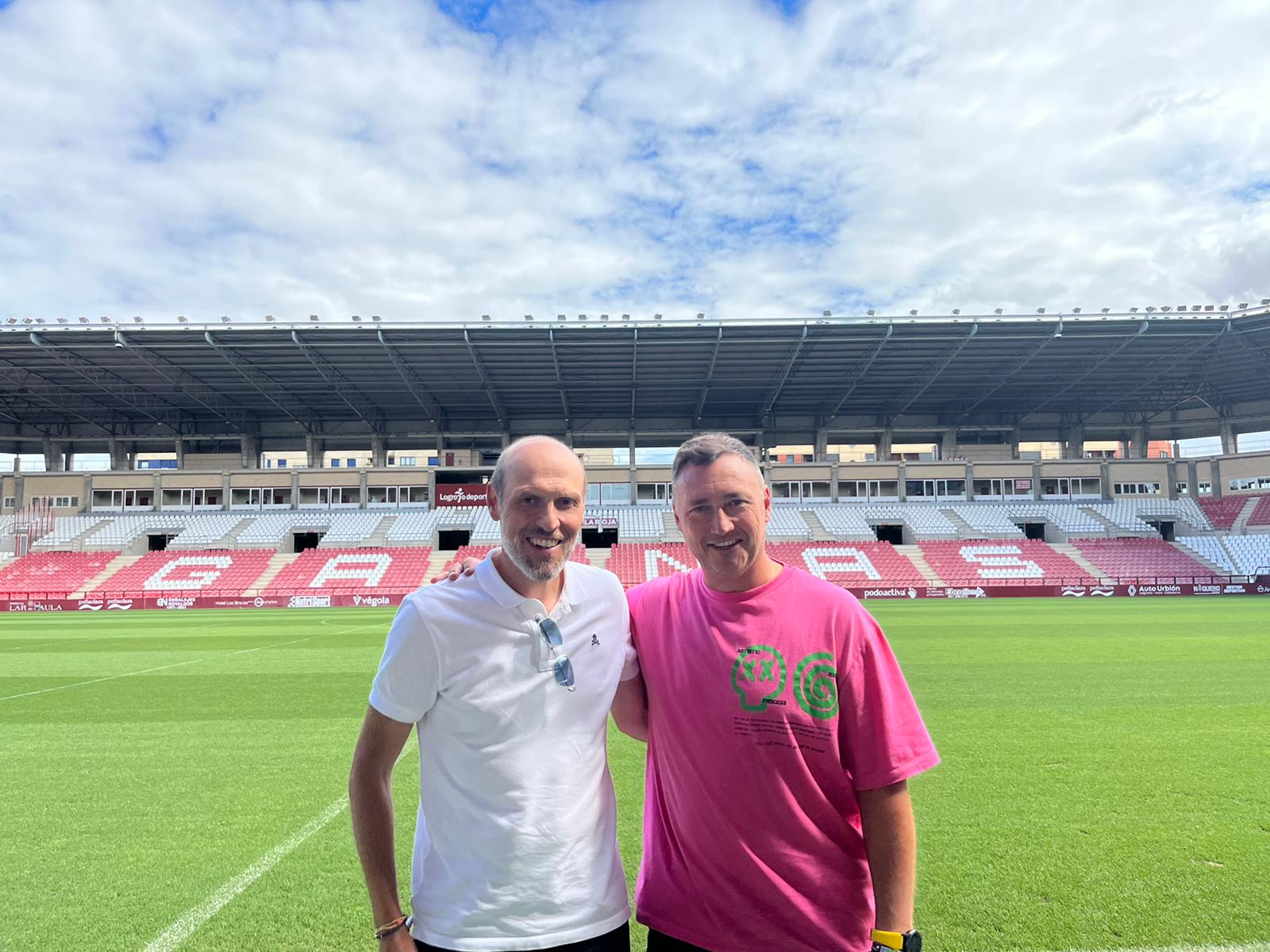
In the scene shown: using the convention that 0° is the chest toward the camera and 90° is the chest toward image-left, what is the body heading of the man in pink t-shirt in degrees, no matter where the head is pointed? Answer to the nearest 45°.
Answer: approximately 0°

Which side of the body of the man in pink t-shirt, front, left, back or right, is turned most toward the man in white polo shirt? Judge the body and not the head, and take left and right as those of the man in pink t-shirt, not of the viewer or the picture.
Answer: right
